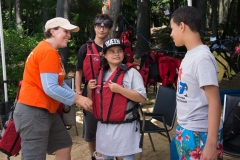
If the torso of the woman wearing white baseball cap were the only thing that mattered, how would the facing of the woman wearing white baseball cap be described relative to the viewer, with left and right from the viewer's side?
facing to the right of the viewer

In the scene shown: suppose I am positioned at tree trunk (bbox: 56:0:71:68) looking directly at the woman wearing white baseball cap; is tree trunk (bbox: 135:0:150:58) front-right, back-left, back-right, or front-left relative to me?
back-left

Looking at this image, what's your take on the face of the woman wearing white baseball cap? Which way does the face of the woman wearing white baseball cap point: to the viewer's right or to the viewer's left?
to the viewer's right

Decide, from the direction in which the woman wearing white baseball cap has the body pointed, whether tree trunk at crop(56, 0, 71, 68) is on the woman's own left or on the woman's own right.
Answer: on the woman's own left

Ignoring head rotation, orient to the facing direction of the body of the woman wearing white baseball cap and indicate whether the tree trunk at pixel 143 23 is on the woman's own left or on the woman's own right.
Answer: on the woman's own left
